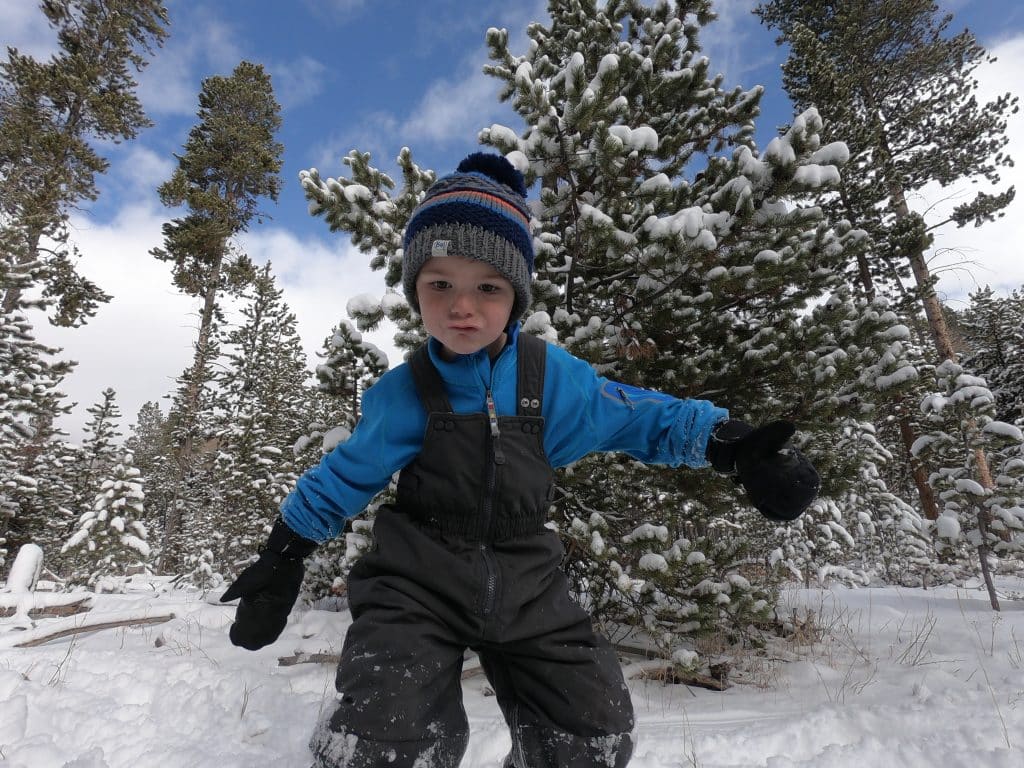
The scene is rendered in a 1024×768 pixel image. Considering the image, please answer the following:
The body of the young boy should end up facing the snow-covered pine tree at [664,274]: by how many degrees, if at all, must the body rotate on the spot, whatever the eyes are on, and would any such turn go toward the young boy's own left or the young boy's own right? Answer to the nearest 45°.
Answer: approximately 135° to the young boy's own left

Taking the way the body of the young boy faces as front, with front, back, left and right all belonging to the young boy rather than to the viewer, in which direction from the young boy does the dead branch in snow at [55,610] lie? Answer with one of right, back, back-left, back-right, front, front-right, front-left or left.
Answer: back-right

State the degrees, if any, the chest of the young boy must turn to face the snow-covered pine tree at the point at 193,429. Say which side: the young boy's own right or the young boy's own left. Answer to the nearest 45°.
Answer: approximately 135° to the young boy's own right

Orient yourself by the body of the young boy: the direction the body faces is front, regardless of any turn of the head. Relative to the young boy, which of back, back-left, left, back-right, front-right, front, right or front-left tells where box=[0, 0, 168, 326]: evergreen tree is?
back-right

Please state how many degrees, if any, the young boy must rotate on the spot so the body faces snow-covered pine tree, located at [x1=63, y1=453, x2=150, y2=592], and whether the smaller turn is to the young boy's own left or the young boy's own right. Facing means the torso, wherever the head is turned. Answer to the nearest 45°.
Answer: approximately 135° to the young boy's own right

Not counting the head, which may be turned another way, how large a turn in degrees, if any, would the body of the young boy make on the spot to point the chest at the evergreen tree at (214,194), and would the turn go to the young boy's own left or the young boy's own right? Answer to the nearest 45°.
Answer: approximately 135° to the young boy's own right

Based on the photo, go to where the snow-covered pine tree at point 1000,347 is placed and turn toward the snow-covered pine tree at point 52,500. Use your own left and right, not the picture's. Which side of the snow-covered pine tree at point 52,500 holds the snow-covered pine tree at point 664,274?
left

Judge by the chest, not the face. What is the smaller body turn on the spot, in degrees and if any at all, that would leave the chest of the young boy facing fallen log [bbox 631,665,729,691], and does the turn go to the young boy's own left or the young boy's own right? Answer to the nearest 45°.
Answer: approximately 135° to the young boy's own left

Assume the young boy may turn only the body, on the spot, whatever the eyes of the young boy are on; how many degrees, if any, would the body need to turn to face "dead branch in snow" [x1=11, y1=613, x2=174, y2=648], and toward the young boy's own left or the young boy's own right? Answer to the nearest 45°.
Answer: approximately 135° to the young boy's own right

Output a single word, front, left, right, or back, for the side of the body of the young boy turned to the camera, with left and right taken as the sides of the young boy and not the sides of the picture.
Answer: front

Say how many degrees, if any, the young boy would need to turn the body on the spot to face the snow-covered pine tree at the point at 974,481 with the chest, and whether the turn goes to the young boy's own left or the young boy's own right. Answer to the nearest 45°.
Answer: approximately 135° to the young boy's own left
